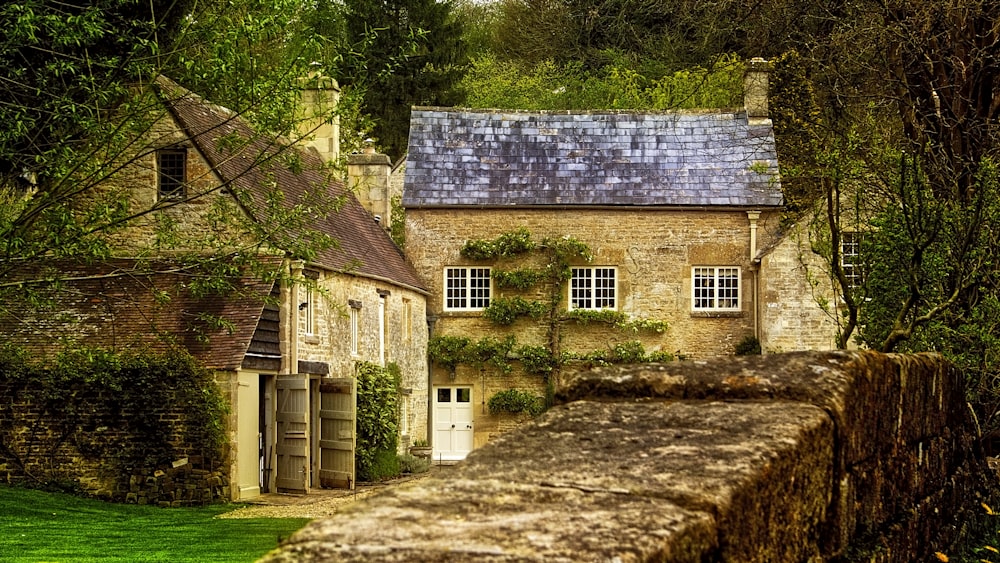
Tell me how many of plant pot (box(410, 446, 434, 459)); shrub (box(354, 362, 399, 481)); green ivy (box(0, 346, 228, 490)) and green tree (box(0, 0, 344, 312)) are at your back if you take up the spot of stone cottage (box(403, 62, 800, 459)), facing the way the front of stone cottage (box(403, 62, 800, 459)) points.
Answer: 0

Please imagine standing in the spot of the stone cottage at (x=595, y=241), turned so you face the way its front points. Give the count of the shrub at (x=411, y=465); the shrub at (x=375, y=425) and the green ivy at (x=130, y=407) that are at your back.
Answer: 0

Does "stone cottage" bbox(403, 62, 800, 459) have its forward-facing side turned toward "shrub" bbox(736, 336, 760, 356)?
no

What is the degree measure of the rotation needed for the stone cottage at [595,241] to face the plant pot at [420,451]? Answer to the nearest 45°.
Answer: approximately 45° to its right

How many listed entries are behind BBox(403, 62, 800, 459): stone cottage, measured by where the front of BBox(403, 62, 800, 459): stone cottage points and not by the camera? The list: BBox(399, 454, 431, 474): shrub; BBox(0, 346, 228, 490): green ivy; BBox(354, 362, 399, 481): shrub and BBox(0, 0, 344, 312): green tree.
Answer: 0

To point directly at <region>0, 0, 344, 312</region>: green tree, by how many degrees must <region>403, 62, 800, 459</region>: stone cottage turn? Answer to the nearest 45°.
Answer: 0° — it already faces it

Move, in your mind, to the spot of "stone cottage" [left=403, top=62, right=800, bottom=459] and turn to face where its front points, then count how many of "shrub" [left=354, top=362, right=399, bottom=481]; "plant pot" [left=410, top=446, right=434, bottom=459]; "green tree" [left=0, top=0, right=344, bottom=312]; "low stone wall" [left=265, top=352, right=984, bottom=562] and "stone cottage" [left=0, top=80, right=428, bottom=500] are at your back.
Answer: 0

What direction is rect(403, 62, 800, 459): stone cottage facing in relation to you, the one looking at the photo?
facing the viewer

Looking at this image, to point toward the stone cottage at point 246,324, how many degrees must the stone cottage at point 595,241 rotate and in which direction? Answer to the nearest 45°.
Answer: approximately 45° to its right

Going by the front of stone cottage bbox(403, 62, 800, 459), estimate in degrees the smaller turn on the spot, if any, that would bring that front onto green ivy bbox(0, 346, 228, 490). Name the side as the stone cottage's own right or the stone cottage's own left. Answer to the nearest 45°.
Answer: approximately 45° to the stone cottage's own right

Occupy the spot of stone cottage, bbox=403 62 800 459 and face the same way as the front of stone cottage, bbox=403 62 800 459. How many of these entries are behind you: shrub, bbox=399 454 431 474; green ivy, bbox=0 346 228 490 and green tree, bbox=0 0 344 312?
0

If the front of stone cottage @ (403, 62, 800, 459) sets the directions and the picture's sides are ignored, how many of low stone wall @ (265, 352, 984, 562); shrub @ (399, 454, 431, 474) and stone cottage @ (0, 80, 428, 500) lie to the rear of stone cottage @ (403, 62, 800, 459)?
0
